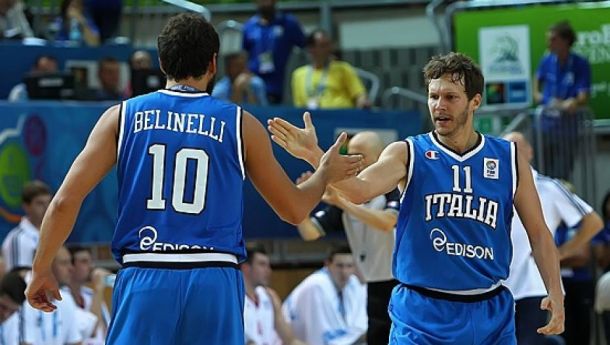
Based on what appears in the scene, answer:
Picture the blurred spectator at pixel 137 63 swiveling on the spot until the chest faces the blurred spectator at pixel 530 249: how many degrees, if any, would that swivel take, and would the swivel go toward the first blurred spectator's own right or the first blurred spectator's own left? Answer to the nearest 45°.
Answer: approximately 45° to the first blurred spectator's own left

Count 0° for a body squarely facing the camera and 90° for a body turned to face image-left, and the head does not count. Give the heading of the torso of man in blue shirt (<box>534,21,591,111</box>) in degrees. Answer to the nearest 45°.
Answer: approximately 45°

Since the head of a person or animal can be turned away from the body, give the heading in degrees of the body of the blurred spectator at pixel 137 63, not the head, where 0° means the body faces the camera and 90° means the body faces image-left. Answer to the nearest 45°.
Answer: approximately 0°

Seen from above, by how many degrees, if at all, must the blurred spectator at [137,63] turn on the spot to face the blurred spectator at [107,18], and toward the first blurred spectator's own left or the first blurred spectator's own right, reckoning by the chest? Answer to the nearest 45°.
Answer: approximately 180°

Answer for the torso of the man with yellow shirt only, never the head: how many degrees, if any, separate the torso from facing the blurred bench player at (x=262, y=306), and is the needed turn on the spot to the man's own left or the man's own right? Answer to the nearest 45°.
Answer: approximately 45° to the man's own left
